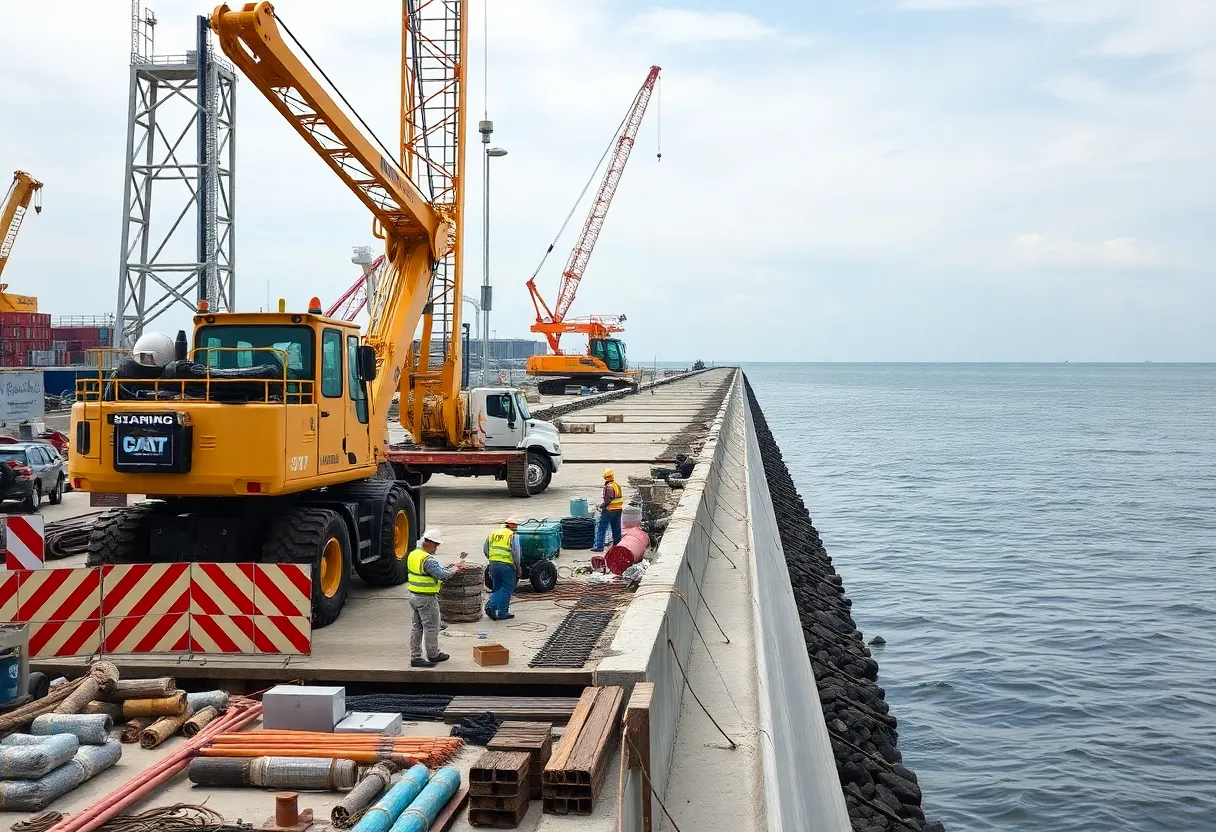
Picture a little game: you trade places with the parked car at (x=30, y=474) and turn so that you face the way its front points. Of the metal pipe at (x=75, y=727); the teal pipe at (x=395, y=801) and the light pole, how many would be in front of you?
1

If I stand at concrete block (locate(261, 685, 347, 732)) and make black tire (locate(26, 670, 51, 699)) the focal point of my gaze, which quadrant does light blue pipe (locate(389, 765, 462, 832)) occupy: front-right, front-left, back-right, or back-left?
back-left

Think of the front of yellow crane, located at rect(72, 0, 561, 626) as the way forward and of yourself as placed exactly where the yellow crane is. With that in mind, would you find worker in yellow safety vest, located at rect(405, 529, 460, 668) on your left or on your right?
on your right

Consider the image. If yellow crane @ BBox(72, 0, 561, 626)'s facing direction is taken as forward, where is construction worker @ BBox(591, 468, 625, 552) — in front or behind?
in front

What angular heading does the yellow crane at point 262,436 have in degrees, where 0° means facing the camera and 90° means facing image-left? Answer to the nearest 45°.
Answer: approximately 225°

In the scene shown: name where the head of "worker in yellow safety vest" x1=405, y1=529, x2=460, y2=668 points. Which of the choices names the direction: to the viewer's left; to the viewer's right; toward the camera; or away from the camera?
to the viewer's right

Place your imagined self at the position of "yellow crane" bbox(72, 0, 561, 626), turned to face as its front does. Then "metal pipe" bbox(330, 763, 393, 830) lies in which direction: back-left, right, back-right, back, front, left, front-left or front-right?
back-right

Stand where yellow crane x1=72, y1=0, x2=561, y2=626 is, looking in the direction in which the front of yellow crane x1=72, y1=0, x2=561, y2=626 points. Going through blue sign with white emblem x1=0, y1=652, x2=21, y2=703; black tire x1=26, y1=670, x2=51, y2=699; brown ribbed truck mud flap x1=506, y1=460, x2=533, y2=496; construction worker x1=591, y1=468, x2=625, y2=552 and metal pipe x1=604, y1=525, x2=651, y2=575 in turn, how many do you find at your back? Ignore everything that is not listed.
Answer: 2

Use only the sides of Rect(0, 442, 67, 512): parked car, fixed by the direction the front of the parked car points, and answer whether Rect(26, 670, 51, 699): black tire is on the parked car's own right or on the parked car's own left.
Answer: on the parked car's own right
